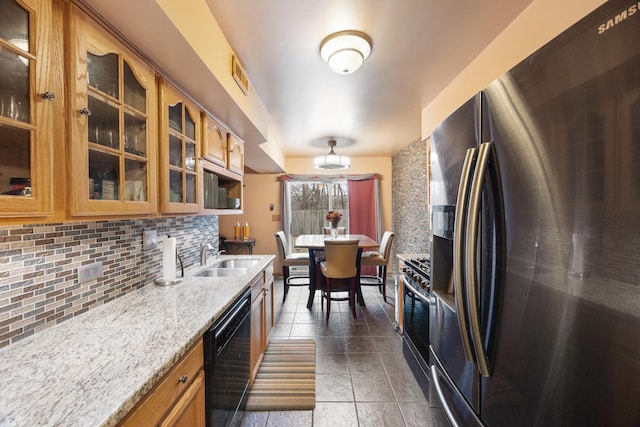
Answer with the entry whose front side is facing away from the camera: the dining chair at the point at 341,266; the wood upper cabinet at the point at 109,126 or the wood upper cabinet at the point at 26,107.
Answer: the dining chair

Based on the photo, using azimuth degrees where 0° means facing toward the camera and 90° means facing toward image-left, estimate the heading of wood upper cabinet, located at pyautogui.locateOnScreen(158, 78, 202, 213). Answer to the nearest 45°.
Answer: approximately 315°

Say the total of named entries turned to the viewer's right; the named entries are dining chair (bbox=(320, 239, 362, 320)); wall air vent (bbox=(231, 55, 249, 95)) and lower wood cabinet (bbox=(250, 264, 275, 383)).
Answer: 2

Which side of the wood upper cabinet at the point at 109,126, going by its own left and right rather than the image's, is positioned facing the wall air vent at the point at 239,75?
left

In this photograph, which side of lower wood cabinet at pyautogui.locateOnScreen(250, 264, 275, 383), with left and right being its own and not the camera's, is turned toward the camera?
right

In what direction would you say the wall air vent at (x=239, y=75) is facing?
to the viewer's right

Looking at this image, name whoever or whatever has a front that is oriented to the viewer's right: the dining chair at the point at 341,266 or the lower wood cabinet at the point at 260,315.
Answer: the lower wood cabinet

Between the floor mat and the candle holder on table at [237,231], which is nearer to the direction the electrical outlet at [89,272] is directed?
the floor mat

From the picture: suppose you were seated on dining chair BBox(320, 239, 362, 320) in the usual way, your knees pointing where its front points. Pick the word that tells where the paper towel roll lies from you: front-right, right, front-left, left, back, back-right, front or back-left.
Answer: back-left

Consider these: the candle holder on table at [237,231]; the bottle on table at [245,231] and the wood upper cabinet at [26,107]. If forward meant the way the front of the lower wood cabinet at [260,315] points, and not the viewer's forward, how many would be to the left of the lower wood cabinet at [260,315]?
2

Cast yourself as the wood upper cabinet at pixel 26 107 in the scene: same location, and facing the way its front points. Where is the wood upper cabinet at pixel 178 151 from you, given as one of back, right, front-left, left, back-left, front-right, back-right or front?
left

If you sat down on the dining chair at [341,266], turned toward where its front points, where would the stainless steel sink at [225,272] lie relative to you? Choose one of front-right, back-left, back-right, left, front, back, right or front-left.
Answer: back-left

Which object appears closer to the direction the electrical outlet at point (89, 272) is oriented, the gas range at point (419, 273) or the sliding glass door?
the gas range

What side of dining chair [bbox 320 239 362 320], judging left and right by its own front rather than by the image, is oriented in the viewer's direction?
back

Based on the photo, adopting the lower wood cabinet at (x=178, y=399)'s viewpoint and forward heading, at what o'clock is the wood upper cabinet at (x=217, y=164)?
The wood upper cabinet is roughly at 8 o'clock from the lower wood cabinet.
